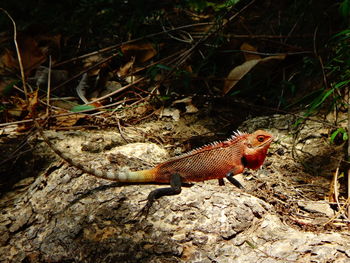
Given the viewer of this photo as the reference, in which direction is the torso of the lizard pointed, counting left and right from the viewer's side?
facing to the right of the viewer

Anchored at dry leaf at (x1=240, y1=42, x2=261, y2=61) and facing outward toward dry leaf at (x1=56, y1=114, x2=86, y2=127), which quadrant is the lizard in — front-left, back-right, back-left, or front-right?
front-left

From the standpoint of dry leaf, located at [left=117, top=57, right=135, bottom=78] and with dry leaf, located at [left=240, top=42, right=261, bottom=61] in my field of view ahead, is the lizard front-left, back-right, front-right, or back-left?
front-right

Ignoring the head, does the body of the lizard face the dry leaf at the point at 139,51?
no

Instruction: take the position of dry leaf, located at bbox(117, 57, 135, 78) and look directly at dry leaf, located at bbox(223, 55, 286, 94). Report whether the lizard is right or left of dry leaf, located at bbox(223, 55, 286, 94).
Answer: right

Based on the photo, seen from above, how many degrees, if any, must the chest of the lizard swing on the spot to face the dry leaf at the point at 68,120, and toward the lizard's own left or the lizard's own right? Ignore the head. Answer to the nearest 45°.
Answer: approximately 135° to the lizard's own left

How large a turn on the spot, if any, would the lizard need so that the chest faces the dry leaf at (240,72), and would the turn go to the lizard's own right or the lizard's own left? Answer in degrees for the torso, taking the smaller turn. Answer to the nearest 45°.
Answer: approximately 90° to the lizard's own left

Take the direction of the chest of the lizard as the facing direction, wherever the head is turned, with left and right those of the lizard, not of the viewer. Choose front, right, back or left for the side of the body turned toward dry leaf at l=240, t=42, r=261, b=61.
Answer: left
